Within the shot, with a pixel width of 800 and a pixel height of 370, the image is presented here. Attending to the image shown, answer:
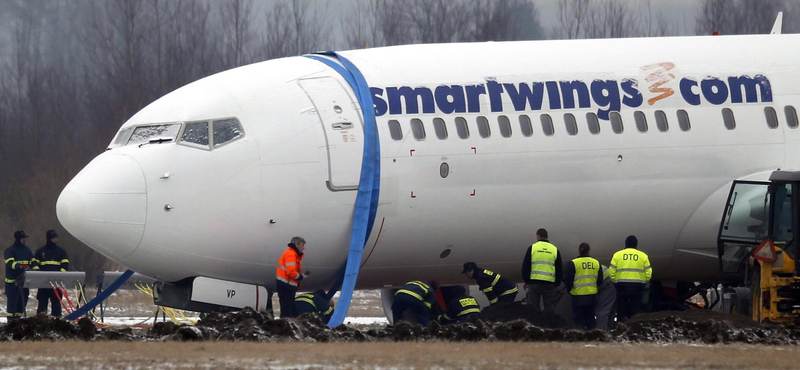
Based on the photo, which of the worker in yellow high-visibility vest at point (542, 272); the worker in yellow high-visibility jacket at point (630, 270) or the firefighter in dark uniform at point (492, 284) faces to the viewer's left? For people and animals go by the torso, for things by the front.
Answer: the firefighter in dark uniform

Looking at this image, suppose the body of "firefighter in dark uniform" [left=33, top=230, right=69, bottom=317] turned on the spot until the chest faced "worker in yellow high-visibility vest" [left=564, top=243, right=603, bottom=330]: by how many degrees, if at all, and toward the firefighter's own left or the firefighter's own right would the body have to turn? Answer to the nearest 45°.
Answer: approximately 45° to the firefighter's own left

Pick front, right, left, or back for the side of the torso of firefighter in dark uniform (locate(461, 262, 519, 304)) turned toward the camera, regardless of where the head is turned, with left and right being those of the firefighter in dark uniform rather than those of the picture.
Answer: left

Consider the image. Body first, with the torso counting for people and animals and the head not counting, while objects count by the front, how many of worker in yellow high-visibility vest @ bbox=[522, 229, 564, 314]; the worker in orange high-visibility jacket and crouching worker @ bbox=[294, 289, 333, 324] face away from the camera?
1

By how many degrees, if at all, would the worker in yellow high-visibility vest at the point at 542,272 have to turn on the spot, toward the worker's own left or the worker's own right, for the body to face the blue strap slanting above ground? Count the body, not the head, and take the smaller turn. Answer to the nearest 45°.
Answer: approximately 90° to the worker's own left

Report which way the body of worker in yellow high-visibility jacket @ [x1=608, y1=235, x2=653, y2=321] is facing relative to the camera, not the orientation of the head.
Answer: away from the camera

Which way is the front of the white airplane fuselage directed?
to the viewer's left
